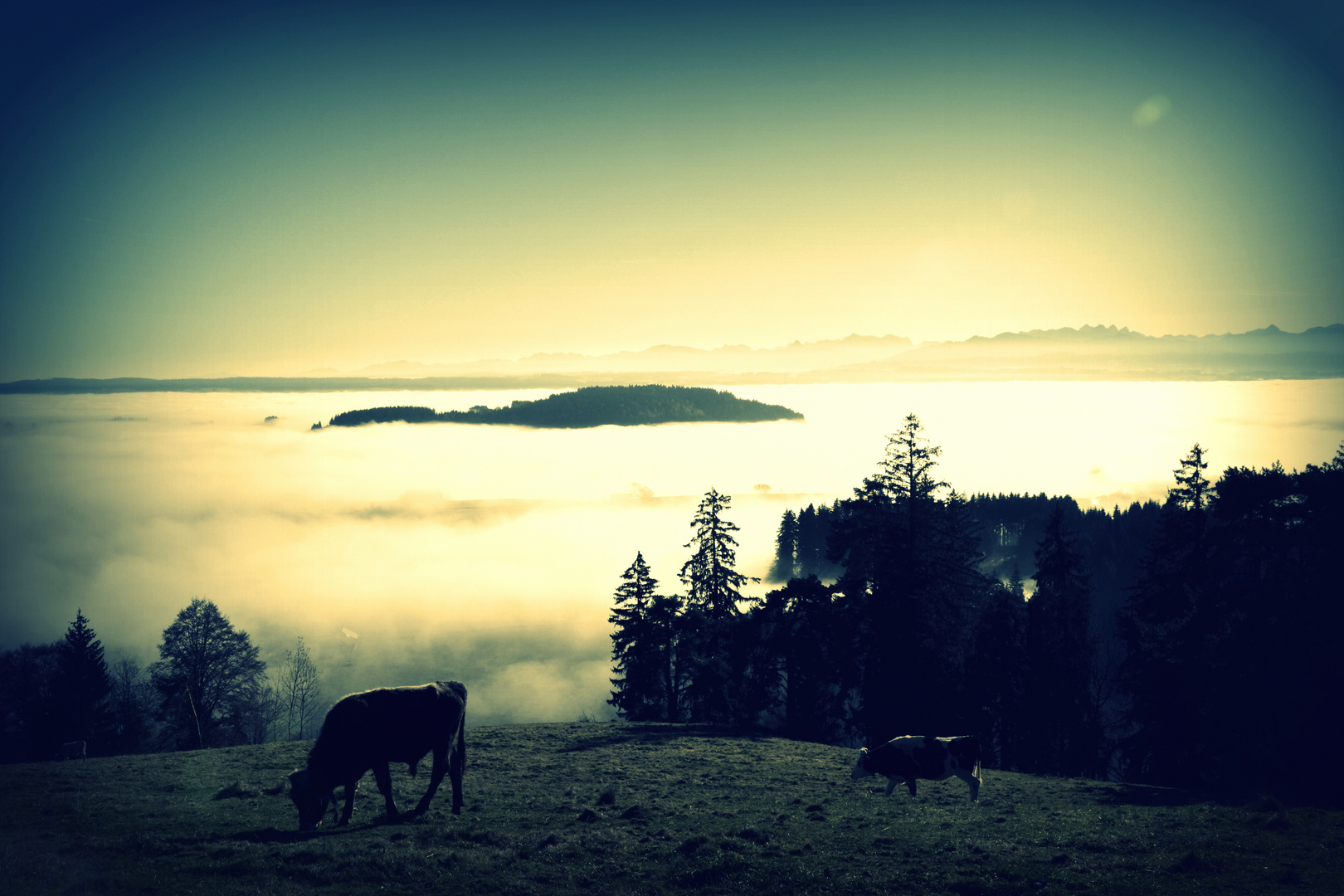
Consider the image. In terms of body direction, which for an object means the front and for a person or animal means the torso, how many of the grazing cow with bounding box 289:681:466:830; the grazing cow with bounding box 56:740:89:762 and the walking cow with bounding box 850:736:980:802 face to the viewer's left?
3

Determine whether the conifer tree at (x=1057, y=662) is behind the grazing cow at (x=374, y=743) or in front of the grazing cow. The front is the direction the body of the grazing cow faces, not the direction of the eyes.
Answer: behind

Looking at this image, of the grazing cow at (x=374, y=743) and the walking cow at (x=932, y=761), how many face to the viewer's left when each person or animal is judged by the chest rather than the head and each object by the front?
2

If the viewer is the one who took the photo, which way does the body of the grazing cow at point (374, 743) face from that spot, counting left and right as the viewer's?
facing to the left of the viewer

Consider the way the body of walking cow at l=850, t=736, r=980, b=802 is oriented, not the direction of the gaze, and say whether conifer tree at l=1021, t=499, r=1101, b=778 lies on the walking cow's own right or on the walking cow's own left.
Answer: on the walking cow's own right

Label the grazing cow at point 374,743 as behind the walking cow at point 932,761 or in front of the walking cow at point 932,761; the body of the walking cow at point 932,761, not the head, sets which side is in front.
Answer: in front

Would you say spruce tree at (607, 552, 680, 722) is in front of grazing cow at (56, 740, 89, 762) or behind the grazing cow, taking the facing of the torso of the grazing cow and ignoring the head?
behind

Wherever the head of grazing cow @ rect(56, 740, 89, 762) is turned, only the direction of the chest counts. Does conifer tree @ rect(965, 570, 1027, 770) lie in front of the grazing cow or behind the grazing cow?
behind

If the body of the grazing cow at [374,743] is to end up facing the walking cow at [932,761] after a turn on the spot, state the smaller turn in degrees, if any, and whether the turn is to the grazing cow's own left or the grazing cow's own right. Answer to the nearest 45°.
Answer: approximately 180°

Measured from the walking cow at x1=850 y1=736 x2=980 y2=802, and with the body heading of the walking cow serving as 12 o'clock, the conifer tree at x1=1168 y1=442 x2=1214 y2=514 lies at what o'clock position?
The conifer tree is roughly at 4 o'clock from the walking cow.

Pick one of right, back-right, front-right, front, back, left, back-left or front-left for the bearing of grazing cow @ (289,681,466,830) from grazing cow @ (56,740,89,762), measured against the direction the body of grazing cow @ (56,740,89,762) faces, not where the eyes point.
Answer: left

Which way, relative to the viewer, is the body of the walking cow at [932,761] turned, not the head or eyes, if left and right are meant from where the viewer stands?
facing to the left of the viewer

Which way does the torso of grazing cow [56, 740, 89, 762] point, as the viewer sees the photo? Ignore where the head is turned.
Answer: to the viewer's left
